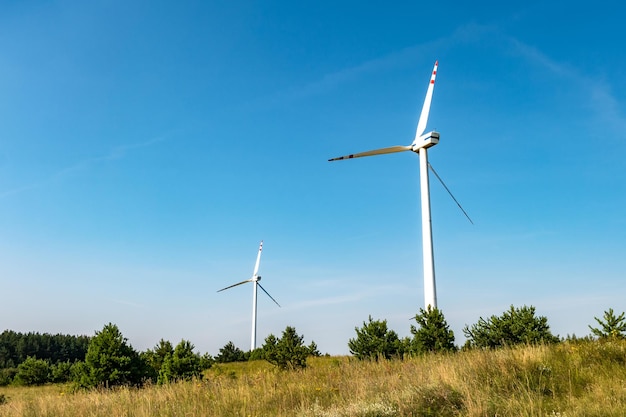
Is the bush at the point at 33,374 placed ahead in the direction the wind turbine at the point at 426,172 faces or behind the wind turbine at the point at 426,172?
ahead

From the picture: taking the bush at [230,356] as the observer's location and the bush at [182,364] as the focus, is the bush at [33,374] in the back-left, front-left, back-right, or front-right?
front-right

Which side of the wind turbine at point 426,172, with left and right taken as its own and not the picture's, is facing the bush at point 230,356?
front

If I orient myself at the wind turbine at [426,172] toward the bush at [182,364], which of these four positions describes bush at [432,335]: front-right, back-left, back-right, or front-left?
front-left

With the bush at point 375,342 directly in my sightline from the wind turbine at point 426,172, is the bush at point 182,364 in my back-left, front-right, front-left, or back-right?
front-right
